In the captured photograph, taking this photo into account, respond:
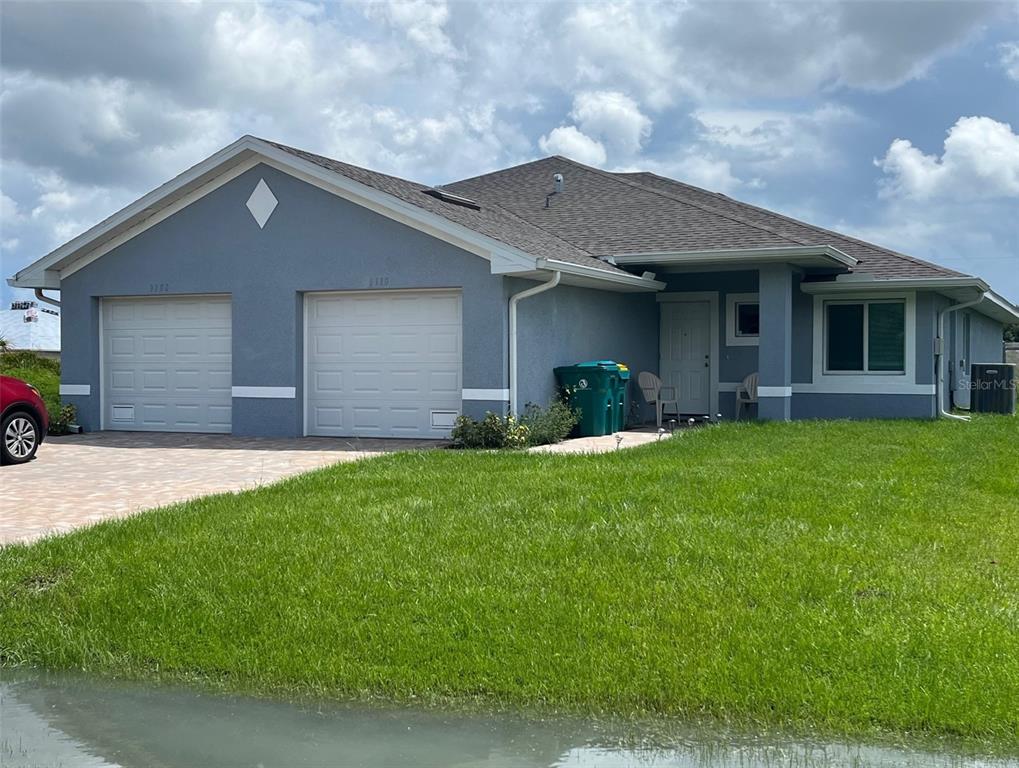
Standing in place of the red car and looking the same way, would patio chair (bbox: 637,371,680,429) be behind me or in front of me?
in front

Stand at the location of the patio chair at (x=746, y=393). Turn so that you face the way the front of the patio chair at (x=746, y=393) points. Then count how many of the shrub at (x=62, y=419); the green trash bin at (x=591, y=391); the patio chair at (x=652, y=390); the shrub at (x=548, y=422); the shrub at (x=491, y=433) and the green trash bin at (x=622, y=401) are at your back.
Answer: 0

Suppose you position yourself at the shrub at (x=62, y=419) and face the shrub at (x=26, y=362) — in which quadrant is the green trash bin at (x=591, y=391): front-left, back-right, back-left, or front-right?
back-right

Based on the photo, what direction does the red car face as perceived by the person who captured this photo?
facing away from the viewer and to the right of the viewer

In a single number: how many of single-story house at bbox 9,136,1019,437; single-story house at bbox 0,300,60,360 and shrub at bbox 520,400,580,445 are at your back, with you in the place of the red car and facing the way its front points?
0

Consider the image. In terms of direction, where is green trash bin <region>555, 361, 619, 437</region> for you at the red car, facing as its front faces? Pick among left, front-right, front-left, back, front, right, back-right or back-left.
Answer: front-right

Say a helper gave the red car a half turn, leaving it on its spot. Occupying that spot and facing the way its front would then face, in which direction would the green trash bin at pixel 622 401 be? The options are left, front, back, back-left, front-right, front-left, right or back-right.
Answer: back-left

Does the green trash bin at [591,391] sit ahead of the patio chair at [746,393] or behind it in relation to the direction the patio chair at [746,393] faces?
ahead

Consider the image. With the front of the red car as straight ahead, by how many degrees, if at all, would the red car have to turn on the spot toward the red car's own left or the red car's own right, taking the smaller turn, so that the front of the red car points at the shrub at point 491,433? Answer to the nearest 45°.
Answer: approximately 45° to the red car's own right

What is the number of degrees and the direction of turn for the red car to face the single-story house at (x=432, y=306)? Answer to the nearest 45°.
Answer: approximately 45° to its right

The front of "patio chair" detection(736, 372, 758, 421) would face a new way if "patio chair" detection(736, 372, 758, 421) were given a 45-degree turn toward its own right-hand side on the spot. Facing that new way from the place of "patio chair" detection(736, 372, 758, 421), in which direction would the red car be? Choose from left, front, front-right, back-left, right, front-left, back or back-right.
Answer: front-left

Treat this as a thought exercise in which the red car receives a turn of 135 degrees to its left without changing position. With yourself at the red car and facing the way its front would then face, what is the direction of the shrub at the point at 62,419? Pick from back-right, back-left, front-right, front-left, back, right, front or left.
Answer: right

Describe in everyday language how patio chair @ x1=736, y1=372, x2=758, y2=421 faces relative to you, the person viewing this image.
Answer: facing the viewer and to the left of the viewer
